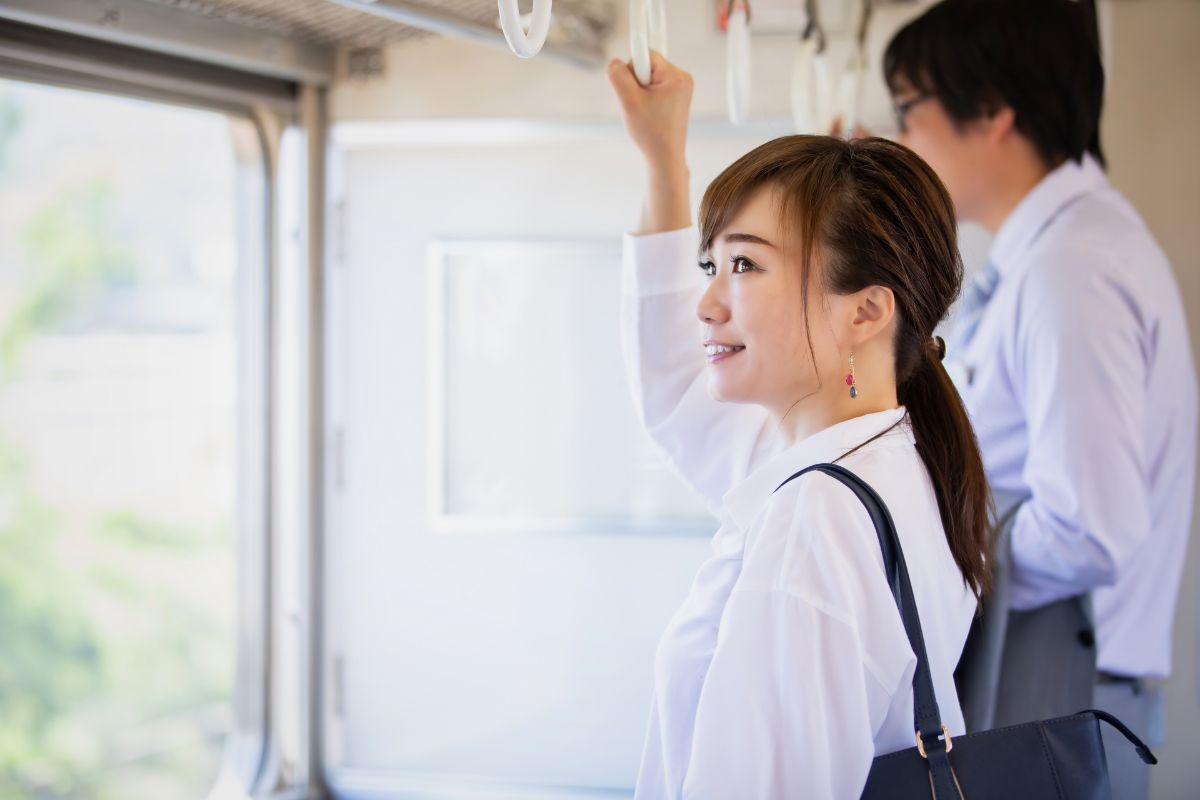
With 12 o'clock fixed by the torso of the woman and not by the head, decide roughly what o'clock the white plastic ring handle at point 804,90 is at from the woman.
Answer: The white plastic ring handle is roughly at 3 o'clock from the woman.

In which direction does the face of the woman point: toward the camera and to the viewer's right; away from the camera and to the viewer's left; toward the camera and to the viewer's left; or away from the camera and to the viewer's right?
toward the camera and to the viewer's left

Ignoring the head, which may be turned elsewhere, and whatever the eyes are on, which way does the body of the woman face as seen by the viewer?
to the viewer's left
